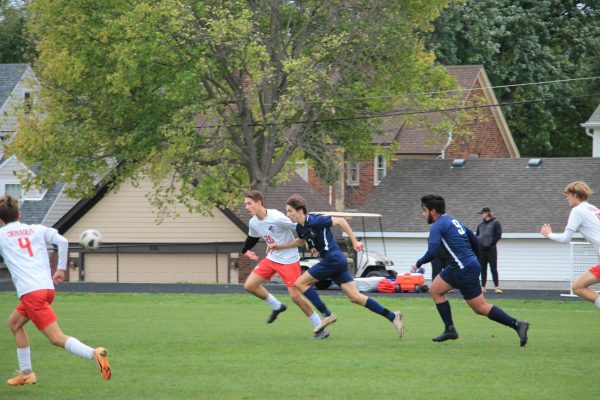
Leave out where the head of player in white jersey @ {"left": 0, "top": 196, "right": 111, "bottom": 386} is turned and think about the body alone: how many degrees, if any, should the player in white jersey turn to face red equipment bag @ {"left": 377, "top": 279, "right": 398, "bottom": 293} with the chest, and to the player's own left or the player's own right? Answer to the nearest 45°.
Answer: approximately 90° to the player's own right

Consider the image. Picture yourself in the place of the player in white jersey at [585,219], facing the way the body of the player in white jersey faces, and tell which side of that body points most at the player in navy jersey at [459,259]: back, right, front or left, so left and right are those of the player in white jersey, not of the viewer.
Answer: front

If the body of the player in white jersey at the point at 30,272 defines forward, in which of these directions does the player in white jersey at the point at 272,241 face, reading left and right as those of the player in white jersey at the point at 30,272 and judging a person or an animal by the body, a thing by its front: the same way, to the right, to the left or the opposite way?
to the left

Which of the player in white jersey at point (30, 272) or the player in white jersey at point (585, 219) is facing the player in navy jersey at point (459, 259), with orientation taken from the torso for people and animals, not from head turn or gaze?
the player in white jersey at point (585, 219)

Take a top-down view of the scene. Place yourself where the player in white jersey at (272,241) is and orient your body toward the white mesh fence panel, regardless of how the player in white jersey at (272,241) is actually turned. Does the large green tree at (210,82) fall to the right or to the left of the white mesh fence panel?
left

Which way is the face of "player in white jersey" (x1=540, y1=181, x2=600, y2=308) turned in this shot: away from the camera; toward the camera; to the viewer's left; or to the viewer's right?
to the viewer's left

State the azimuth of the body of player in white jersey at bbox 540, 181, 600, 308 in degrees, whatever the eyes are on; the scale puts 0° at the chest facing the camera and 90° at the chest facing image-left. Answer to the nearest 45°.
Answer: approximately 90°

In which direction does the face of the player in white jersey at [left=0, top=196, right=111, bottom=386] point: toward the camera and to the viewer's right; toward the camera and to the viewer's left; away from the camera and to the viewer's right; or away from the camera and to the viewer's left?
away from the camera and to the viewer's right

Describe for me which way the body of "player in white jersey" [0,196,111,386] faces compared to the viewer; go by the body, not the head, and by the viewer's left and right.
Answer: facing away from the viewer and to the left of the viewer
